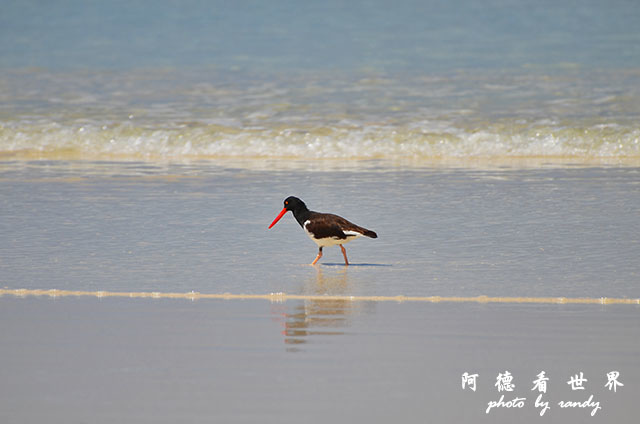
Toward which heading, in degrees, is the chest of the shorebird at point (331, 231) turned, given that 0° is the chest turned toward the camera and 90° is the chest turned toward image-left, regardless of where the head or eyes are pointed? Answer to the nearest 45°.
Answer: approximately 90°
